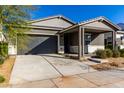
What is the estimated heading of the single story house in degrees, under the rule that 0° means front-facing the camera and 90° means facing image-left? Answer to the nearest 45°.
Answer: approximately 315°
